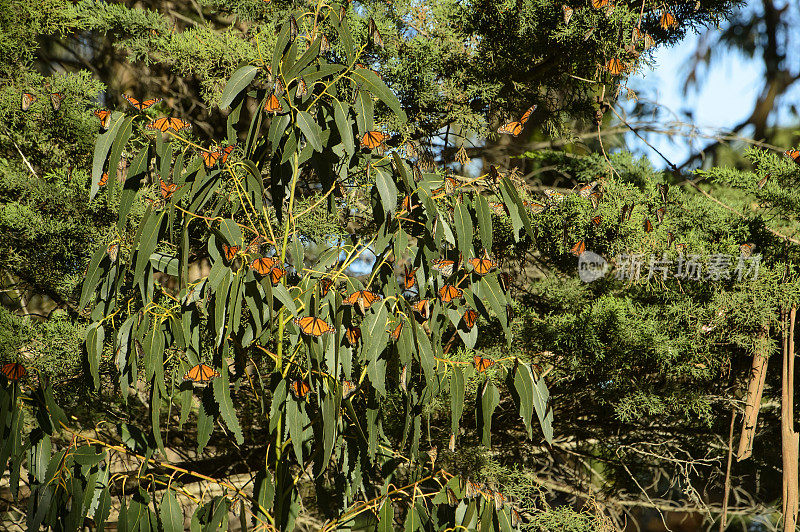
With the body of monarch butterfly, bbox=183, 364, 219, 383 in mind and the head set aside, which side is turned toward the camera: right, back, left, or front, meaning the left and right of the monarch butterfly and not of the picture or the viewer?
back

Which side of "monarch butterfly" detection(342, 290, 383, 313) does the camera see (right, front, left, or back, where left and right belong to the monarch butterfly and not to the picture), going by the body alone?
back

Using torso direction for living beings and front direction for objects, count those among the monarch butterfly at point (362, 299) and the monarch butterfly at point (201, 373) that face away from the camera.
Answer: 2

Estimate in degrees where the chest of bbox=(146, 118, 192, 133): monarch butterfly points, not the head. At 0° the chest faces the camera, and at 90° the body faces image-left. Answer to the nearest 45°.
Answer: approximately 180°

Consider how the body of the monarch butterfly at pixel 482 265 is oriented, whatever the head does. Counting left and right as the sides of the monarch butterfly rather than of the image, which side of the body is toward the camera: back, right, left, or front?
back

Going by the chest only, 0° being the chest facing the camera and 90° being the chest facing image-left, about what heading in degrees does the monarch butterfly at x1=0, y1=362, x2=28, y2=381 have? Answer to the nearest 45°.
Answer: approximately 180°

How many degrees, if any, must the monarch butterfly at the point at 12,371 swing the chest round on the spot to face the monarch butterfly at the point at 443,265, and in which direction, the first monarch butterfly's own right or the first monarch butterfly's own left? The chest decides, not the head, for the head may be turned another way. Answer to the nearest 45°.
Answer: approximately 90° to the first monarch butterfly's own right
